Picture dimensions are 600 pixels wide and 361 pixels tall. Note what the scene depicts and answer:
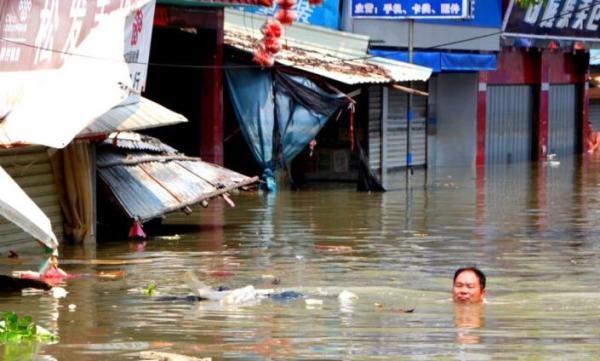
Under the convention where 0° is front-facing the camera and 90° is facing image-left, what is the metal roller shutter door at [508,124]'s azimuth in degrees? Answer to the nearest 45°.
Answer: approximately 0°
